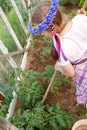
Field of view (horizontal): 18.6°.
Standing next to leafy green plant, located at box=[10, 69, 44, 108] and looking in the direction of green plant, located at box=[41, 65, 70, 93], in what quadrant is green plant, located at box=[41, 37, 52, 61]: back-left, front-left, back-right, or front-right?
front-left

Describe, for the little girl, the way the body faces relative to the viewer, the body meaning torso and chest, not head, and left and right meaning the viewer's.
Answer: facing to the left of the viewer

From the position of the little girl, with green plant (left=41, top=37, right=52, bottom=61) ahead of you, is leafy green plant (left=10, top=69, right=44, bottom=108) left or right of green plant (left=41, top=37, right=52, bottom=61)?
left
